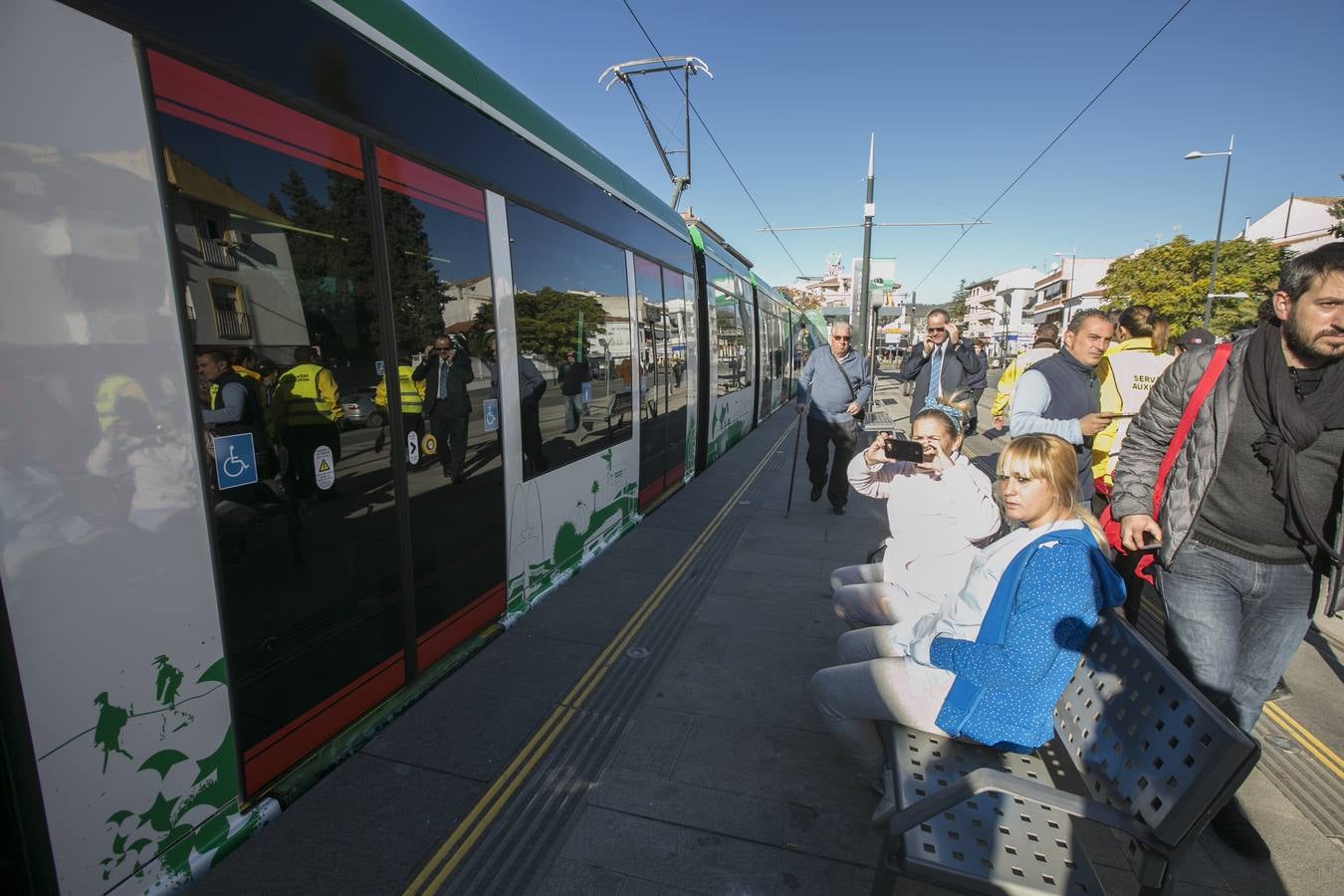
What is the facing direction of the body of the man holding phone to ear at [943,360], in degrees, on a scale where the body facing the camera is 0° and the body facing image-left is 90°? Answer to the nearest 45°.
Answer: approximately 0°

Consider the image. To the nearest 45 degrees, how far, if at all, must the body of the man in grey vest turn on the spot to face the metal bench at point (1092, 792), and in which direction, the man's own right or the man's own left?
approximately 45° to the man's own right

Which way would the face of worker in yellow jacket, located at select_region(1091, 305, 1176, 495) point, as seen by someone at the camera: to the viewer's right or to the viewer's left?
to the viewer's left

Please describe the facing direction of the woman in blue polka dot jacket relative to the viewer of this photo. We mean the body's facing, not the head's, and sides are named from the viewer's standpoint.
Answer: facing to the left of the viewer

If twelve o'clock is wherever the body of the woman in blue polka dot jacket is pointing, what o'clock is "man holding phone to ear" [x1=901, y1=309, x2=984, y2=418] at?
The man holding phone to ear is roughly at 3 o'clock from the woman in blue polka dot jacket.

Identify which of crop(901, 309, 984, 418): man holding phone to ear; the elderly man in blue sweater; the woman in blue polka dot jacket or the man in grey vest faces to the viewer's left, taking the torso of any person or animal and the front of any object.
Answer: the woman in blue polka dot jacket

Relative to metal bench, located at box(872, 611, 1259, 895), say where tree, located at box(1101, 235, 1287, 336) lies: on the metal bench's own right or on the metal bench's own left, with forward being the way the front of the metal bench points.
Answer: on the metal bench's own right

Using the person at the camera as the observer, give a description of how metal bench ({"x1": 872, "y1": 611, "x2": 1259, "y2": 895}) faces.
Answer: facing to the left of the viewer

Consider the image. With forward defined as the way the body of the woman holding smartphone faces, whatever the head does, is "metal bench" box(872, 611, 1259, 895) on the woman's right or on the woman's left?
on the woman's left

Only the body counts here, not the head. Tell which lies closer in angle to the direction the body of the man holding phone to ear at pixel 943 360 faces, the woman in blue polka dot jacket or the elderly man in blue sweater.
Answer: the woman in blue polka dot jacket

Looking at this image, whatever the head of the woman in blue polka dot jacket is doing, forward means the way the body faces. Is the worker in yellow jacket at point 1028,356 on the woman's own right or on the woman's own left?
on the woman's own right

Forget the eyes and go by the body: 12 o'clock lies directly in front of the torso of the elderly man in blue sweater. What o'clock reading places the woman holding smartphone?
The woman holding smartphone is roughly at 12 o'clock from the elderly man in blue sweater.

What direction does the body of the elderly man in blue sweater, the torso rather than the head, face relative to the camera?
toward the camera

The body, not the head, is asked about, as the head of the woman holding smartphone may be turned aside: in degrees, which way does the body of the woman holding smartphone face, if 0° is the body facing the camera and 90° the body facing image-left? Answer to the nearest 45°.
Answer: approximately 45°
